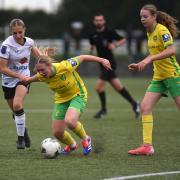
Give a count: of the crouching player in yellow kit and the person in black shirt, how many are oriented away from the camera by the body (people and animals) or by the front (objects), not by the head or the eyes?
0

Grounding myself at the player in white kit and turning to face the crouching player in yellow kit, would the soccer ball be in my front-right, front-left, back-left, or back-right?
front-right

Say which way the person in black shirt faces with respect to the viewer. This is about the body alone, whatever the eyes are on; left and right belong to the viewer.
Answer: facing the viewer and to the left of the viewer

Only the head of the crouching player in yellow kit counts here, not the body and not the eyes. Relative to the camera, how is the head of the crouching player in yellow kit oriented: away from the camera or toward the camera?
toward the camera

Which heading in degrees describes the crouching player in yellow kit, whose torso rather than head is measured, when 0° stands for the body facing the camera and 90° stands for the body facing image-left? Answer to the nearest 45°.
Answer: approximately 45°
